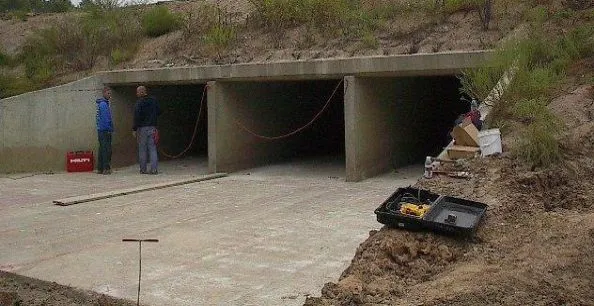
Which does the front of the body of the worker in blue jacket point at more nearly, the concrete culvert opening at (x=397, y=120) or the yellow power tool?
the concrete culvert opening

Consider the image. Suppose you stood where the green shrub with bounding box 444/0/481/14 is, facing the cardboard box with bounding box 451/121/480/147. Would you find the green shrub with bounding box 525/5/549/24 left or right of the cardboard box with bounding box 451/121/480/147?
left

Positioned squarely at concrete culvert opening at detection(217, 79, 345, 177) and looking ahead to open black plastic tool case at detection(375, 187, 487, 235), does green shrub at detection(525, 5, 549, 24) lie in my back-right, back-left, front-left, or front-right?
front-left

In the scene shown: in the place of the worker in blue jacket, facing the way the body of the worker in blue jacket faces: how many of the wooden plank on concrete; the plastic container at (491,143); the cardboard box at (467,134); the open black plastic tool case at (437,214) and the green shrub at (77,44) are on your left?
1

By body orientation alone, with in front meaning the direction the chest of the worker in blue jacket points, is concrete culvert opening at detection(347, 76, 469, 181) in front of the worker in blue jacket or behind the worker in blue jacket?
in front

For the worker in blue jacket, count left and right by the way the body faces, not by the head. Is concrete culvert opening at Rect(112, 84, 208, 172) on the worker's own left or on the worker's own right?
on the worker's own left

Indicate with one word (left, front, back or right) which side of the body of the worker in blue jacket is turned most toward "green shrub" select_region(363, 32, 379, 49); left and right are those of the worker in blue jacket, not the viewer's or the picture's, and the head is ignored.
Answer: front

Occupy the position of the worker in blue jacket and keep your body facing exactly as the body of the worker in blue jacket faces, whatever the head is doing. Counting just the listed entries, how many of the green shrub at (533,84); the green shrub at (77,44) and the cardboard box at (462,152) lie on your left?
1

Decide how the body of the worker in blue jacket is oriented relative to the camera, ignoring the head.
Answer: to the viewer's right

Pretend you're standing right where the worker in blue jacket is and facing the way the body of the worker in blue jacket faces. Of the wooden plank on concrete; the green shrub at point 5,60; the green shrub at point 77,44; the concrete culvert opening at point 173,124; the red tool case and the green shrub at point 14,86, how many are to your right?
1

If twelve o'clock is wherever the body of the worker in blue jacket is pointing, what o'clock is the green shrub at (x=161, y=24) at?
The green shrub is roughly at 10 o'clock from the worker in blue jacket.

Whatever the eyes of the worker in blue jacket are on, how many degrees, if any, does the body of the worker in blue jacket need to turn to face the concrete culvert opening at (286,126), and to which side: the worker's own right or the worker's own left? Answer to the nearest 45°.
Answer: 0° — they already face it

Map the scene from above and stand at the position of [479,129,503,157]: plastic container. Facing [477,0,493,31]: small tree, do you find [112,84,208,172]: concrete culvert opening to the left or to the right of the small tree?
left

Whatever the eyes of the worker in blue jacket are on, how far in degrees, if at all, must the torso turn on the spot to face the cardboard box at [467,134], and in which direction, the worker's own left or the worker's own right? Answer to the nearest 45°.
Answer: approximately 45° to the worker's own right

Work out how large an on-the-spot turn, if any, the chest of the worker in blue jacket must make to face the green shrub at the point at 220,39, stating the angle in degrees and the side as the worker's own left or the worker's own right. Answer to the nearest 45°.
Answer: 0° — they already face it

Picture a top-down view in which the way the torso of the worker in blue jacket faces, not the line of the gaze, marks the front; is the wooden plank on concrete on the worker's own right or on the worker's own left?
on the worker's own right
